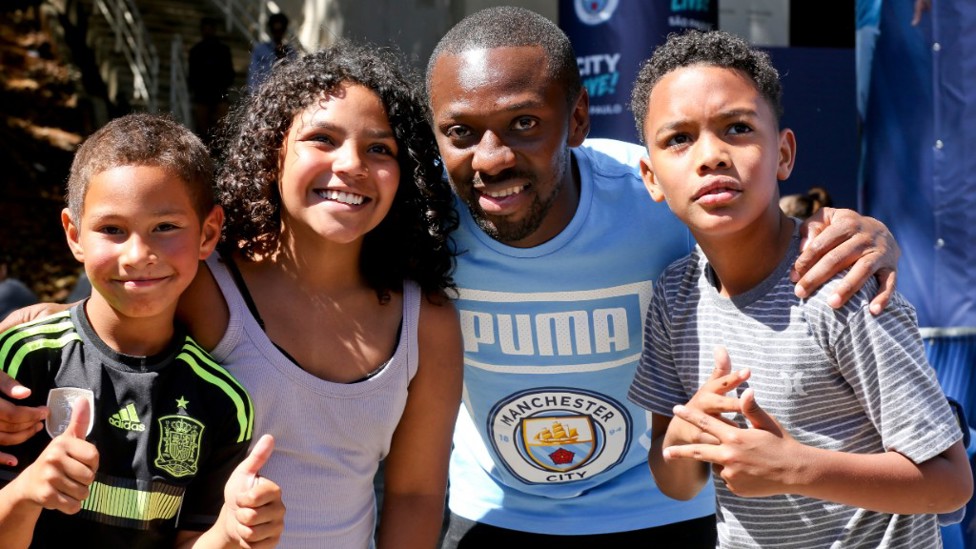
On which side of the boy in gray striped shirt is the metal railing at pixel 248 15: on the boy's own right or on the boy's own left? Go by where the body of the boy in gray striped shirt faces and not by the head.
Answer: on the boy's own right

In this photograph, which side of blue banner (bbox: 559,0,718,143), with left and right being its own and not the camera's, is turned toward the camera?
front

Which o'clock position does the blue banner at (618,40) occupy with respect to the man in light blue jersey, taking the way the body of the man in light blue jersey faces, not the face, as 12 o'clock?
The blue banner is roughly at 6 o'clock from the man in light blue jersey.

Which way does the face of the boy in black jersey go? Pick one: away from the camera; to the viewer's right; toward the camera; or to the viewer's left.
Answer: toward the camera

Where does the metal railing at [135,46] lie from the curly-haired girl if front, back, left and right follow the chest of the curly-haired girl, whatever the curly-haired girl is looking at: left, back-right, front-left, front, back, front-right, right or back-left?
back

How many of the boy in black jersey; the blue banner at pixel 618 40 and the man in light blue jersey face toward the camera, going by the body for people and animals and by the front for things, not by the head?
3

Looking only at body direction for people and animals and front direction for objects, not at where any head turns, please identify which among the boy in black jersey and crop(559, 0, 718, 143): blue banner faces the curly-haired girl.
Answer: the blue banner

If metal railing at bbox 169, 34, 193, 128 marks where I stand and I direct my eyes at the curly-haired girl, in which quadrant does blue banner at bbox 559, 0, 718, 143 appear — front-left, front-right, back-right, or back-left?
front-left

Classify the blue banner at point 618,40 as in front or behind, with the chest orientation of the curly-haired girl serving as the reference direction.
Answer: behind

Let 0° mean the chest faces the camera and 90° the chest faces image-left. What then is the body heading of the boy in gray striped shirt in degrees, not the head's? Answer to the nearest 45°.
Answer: approximately 45°

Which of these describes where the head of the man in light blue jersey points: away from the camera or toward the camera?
toward the camera

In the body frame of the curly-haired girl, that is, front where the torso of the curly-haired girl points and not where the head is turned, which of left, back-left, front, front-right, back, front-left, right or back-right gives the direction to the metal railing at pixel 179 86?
back

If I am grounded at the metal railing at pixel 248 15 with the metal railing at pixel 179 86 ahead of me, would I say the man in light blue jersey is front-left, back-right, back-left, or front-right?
front-left

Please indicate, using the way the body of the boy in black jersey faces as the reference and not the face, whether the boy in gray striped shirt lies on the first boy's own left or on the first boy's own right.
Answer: on the first boy's own left

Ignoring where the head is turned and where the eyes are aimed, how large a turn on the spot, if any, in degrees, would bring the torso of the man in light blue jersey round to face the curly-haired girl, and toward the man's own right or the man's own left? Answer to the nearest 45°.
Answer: approximately 45° to the man's own right

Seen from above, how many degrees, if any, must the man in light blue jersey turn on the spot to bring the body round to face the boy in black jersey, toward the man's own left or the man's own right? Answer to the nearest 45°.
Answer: approximately 45° to the man's own right

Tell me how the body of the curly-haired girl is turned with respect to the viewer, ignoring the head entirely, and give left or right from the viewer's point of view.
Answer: facing the viewer

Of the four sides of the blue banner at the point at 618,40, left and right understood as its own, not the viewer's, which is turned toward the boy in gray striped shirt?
front

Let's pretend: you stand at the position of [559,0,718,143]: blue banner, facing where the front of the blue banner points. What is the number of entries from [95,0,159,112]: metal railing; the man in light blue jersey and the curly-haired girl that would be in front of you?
2
